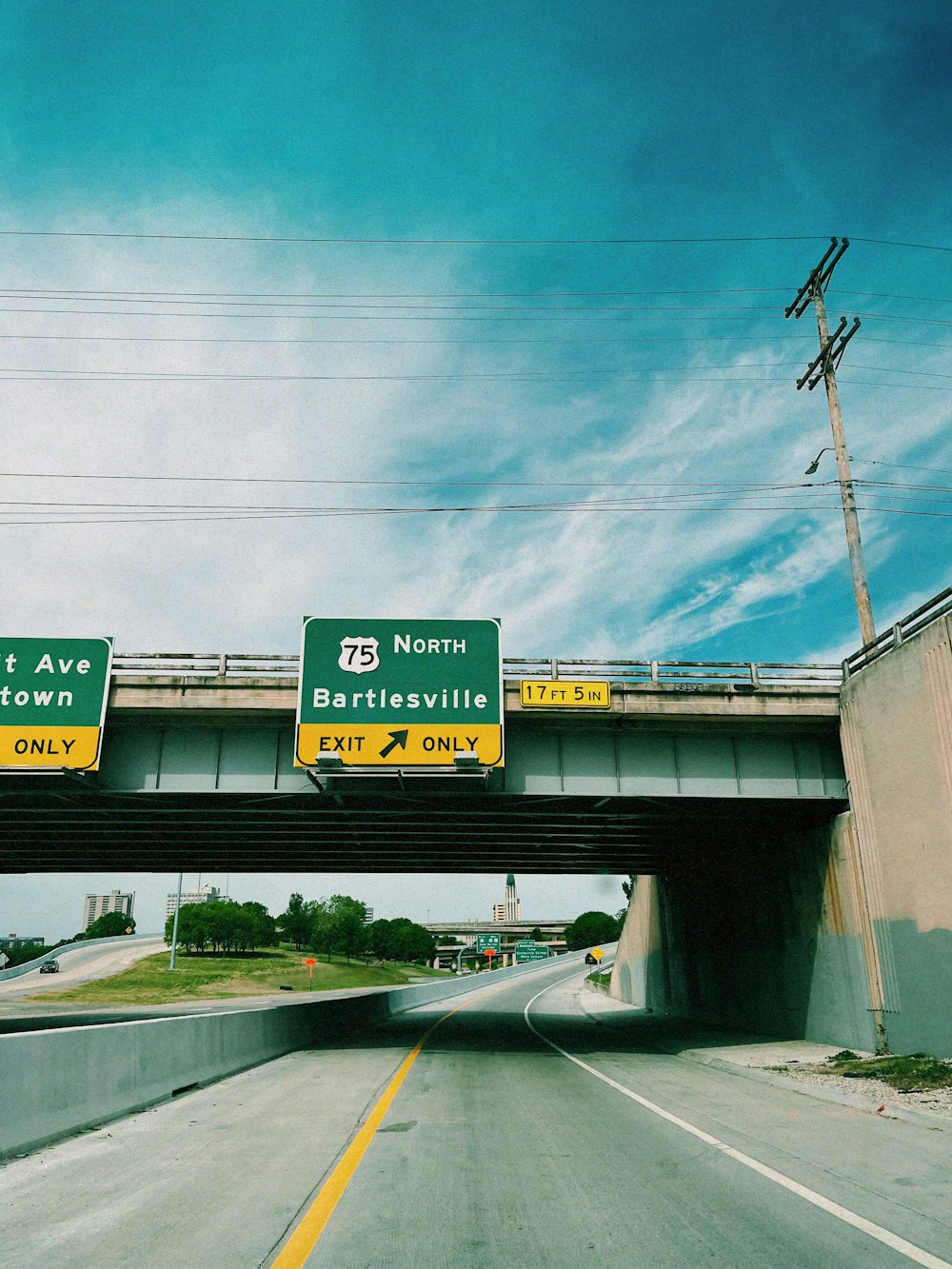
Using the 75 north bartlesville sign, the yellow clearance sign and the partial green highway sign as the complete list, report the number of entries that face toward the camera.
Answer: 3

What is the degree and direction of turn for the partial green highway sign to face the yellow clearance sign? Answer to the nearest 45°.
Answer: approximately 90° to its left

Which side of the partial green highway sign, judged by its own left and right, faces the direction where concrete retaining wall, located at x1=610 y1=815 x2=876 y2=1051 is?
left

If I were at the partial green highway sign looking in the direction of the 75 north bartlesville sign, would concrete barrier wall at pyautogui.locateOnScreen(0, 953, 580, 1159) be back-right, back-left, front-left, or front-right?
front-right

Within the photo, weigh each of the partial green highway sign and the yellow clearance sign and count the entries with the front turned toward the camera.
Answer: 2

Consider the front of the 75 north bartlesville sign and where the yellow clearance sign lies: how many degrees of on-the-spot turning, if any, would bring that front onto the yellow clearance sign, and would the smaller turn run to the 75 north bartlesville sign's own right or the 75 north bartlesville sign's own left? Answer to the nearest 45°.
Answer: approximately 90° to the 75 north bartlesville sign's own left

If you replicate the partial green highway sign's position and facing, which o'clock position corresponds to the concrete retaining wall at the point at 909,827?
The concrete retaining wall is roughly at 10 o'clock from the partial green highway sign.

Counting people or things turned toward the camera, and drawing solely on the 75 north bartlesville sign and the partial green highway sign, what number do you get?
2

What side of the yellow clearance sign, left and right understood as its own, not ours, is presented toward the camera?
front

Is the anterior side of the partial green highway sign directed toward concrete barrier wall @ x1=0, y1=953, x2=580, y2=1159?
yes

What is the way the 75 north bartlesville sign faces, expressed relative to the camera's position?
facing the viewer

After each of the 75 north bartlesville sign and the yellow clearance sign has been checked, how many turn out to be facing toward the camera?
2

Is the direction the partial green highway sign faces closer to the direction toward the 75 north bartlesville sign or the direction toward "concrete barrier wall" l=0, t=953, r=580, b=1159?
the concrete barrier wall

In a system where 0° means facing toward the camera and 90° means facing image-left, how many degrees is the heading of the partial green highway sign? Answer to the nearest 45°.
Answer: approximately 0°
